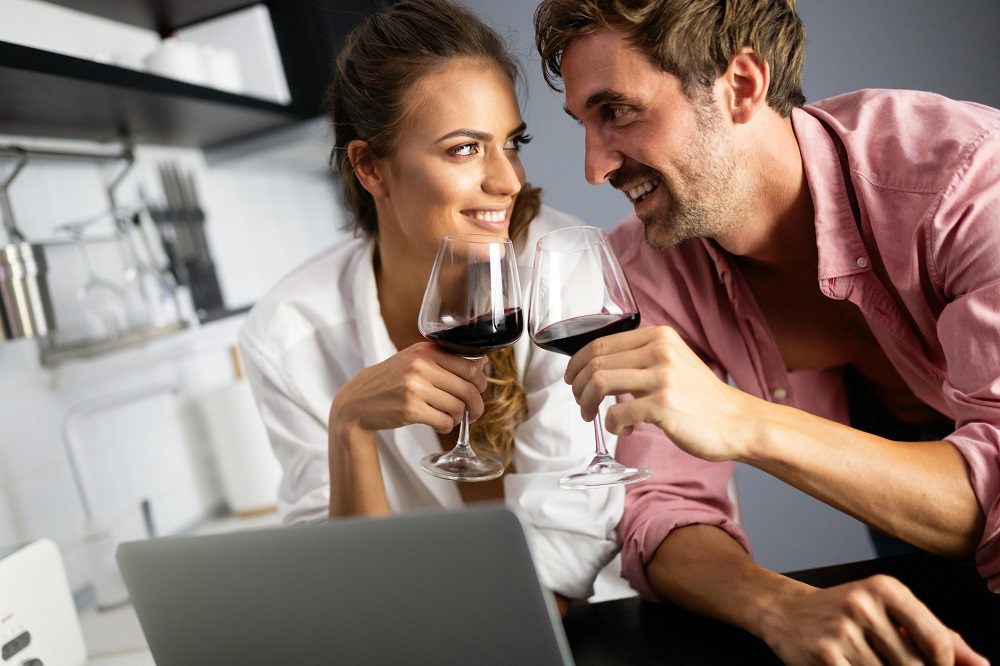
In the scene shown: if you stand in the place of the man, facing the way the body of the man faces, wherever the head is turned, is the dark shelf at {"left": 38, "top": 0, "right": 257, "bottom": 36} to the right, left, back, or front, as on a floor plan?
right

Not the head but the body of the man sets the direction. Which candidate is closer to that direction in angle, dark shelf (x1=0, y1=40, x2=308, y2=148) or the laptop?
the laptop

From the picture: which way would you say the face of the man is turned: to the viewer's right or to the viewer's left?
to the viewer's left

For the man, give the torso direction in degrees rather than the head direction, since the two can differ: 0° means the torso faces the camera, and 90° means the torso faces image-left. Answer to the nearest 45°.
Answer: approximately 45°
